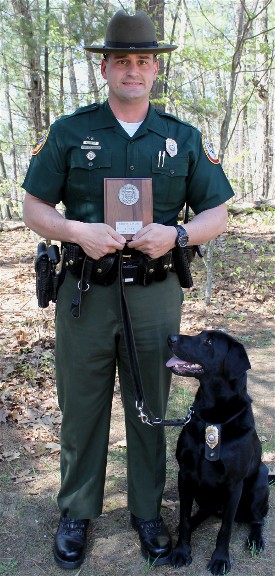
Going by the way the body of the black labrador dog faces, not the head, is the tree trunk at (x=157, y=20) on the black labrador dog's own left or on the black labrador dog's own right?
on the black labrador dog's own right

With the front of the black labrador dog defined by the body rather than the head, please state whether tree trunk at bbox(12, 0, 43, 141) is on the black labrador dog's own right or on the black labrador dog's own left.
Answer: on the black labrador dog's own right

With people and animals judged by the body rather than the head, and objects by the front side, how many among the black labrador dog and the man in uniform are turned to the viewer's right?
0

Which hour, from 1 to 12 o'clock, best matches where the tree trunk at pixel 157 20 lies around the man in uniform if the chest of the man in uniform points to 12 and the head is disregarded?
The tree trunk is roughly at 6 o'clock from the man in uniform.

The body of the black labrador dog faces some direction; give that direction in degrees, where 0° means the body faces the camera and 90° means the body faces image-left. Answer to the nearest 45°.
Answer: approximately 45°

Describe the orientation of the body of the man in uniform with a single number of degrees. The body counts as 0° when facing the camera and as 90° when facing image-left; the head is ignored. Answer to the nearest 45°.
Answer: approximately 0°

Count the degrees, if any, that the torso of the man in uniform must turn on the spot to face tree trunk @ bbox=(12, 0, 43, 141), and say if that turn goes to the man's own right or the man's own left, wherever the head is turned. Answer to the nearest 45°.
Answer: approximately 180°
